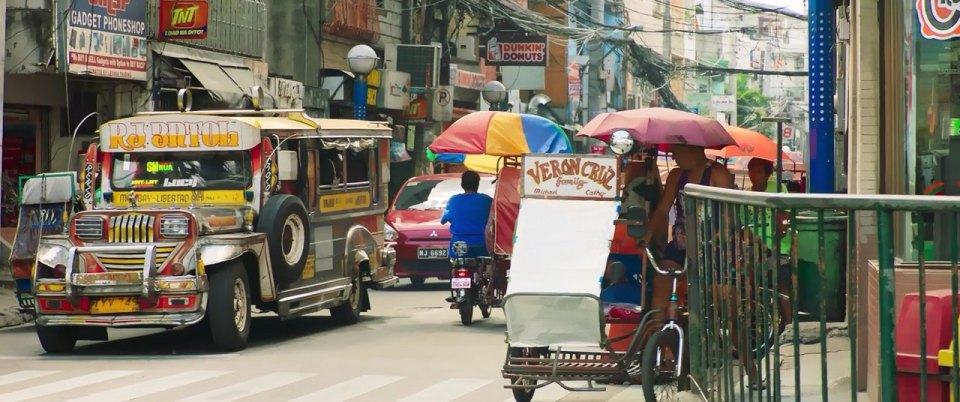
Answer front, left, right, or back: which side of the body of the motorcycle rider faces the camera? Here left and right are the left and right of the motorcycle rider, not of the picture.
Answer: back

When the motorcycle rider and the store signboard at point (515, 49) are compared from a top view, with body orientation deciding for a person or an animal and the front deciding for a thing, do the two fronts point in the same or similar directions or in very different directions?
very different directions

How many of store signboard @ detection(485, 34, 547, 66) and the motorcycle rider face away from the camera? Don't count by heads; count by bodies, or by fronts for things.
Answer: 1

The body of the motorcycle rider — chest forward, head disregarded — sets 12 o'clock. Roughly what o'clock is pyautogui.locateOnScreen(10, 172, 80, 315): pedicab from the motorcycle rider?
The pedicab is roughly at 9 o'clock from the motorcycle rider.

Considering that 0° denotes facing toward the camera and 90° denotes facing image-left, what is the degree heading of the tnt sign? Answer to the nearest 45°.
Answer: approximately 0°

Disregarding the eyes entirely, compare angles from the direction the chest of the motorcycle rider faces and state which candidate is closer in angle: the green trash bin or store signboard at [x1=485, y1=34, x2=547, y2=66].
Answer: the store signboard

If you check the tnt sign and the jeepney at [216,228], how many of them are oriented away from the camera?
0

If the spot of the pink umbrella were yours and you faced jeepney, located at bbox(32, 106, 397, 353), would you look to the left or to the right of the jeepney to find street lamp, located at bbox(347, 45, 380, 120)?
right

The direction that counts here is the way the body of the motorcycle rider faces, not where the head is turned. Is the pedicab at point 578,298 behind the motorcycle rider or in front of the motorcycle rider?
behind

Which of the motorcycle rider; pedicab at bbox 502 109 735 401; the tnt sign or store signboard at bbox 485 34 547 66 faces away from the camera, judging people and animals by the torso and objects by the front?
the motorcycle rider
